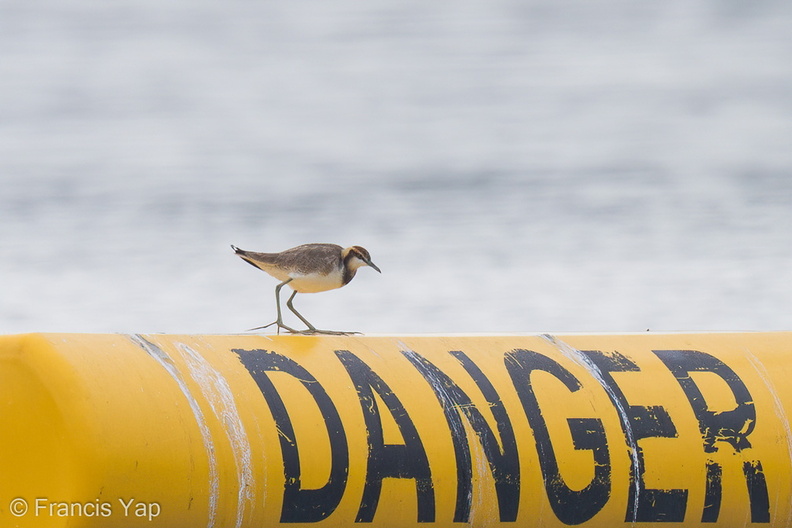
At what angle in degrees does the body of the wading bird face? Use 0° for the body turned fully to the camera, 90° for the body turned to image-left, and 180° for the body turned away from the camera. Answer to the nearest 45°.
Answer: approximately 270°
